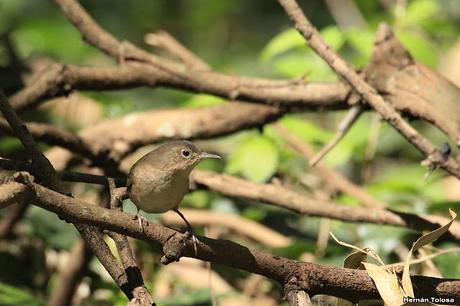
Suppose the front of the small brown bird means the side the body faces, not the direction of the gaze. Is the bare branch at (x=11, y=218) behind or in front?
behind

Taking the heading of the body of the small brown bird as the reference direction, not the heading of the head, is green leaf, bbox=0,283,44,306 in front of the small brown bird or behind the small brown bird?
behind

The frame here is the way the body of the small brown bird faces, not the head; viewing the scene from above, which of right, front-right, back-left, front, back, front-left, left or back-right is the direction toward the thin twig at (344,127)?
front-left

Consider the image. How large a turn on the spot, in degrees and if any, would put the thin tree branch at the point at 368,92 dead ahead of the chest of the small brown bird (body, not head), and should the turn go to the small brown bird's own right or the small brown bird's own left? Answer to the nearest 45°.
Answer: approximately 45° to the small brown bird's own left

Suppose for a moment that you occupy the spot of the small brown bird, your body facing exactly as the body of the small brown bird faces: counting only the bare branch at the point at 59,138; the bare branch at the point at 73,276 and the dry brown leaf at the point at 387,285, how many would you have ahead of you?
1

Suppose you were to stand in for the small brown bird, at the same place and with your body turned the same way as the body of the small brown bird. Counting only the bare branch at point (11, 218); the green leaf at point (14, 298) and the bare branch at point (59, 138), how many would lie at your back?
3

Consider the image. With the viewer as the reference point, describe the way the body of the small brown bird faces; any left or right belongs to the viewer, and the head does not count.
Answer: facing the viewer and to the right of the viewer

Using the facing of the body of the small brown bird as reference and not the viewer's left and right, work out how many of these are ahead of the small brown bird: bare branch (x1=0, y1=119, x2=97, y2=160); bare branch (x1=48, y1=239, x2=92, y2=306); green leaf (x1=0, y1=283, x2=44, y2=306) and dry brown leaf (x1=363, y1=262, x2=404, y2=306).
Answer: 1

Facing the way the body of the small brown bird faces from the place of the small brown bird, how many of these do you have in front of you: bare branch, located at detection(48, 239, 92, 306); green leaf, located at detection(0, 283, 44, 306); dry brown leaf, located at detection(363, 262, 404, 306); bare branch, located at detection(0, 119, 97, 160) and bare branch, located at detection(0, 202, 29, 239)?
1

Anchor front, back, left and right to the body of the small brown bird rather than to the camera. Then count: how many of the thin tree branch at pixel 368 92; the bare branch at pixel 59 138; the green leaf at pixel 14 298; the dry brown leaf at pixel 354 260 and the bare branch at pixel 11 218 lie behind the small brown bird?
3
